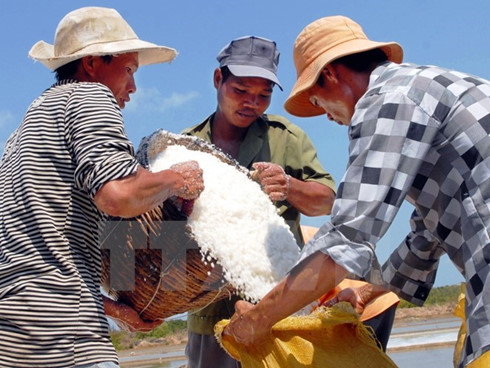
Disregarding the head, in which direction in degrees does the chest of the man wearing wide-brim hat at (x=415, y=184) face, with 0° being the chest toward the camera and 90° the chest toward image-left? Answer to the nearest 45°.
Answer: approximately 90°

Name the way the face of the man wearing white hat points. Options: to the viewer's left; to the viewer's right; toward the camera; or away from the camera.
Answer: to the viewer's right

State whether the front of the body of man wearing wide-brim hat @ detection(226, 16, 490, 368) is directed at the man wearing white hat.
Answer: yes

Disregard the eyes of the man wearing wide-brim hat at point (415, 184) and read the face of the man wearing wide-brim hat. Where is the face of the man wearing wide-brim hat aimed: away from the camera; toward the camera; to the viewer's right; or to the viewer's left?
to the viewer's left
